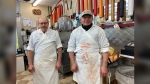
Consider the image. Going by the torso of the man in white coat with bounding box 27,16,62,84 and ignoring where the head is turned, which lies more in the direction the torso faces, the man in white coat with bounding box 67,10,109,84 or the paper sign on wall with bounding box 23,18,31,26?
the man in white coat

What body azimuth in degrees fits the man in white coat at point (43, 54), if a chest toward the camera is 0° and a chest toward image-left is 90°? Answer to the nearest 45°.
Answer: approximately 0°

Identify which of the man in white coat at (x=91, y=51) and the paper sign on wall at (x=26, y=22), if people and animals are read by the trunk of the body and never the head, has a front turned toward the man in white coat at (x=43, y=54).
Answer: the paper sign on wall

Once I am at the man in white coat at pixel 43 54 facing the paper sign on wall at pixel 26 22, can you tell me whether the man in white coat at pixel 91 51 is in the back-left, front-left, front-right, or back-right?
back-right

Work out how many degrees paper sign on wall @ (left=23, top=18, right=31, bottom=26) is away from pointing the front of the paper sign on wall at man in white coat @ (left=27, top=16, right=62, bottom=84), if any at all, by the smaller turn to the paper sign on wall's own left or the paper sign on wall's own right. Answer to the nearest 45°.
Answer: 0° — it already faces them

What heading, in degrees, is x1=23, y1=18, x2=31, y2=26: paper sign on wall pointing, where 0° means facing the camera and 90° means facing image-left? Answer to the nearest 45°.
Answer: approximately 0°

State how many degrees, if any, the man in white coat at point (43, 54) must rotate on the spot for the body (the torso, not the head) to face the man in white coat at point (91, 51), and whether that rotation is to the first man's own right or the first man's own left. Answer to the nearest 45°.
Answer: approximately 45° to the first man's own left

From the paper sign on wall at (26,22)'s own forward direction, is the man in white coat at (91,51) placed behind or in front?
in front

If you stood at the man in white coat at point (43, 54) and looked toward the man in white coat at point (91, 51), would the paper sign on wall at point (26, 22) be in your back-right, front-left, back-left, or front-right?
back-left
